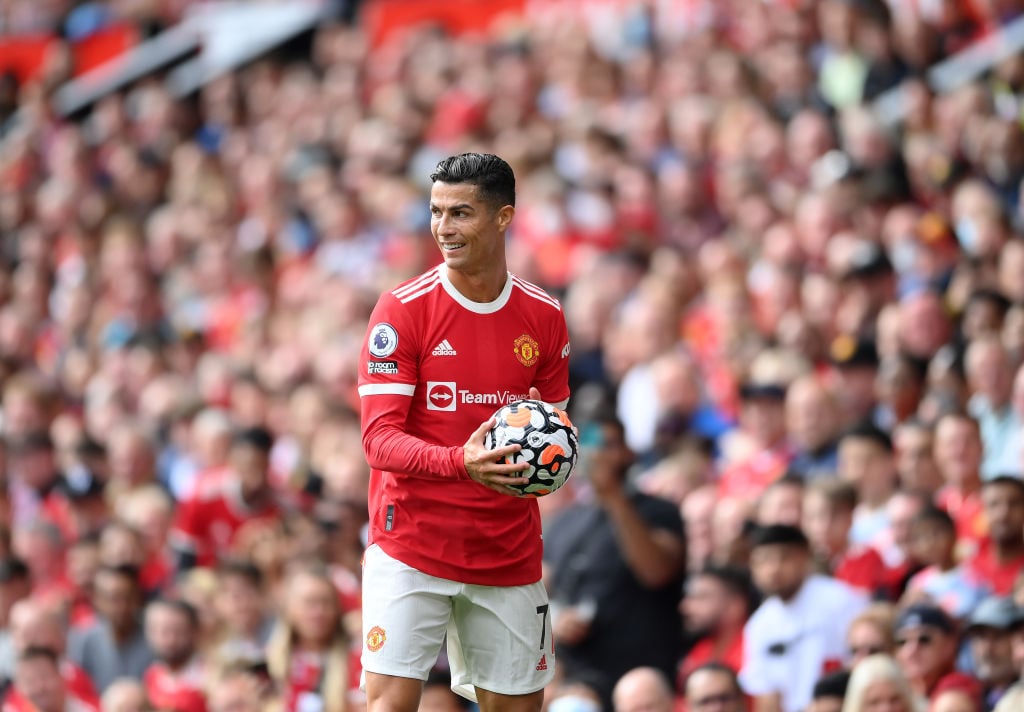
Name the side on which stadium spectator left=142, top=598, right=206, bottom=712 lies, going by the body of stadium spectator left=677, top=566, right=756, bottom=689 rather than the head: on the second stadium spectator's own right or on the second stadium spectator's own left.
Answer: on the second stadium spectator's own right

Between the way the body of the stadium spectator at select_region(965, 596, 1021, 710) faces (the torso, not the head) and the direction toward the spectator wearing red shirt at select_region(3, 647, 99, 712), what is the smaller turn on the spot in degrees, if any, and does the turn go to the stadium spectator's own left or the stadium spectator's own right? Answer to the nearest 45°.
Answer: approximately 45° to the stadium spectator's own right

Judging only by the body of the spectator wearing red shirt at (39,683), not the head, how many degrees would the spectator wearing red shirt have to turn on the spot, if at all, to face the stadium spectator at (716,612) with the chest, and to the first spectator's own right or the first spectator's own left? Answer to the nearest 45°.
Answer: approximately 45° to the first spectator's own left

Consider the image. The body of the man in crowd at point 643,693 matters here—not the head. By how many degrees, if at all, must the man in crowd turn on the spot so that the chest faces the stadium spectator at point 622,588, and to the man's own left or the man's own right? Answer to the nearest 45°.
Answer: approximately 180°

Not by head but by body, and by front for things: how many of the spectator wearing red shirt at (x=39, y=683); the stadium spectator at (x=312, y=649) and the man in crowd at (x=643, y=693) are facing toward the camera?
3

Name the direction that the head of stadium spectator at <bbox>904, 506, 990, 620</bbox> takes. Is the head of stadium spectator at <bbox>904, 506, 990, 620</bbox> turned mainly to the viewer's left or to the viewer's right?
to the viewer's left

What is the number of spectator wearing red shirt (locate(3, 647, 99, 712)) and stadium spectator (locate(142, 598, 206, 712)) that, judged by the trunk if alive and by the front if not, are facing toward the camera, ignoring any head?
2

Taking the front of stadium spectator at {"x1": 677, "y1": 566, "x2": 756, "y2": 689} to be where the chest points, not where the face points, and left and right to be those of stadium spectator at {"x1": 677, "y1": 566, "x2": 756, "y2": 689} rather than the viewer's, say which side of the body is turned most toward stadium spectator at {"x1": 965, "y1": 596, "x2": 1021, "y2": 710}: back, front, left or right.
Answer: left

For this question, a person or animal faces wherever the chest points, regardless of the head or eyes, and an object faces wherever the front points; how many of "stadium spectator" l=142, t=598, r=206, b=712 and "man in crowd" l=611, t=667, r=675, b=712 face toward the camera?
2

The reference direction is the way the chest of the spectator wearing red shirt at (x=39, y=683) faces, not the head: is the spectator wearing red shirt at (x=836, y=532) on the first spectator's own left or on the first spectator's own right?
on the first spectator's own left

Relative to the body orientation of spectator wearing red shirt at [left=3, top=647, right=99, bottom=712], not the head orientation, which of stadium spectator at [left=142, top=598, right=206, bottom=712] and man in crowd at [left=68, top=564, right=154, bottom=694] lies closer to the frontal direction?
the stadium spectator

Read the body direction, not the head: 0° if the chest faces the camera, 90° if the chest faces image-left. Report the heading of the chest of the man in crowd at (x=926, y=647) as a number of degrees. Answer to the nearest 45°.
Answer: approximately 45°
